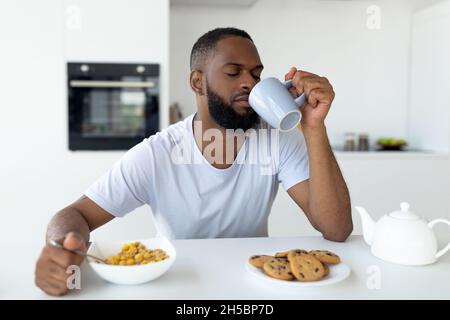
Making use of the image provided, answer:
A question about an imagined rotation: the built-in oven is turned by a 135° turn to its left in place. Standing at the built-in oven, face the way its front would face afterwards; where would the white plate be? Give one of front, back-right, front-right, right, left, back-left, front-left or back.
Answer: back-right

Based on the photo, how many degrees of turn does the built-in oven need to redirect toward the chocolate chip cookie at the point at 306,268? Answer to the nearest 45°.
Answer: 0° — it already faces it

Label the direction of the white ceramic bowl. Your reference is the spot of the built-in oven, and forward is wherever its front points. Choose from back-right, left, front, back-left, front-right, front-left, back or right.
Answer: front

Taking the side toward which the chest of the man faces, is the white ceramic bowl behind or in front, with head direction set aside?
in front

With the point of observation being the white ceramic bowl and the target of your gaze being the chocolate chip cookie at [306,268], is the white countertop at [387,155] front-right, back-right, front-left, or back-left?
front-left

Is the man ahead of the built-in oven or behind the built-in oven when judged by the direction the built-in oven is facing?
ahead

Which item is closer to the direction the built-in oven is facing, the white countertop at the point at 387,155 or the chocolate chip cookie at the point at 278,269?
the chocolate chip cookie

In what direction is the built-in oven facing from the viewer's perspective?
toward the camera

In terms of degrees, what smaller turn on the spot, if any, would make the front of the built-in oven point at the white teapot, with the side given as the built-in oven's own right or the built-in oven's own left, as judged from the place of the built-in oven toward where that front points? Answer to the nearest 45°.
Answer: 0° — it already faces it

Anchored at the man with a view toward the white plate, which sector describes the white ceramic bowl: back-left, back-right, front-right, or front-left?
front-right

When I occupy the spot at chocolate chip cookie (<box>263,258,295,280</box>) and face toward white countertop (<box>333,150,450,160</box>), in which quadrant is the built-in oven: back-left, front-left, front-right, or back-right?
front-left

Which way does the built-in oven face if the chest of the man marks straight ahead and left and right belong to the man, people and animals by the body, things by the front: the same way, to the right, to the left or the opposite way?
the same way

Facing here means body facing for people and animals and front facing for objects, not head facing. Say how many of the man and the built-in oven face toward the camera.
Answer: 2

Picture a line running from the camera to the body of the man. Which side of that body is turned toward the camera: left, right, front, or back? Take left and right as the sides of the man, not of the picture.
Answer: front
